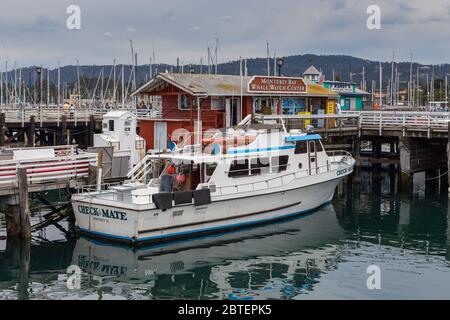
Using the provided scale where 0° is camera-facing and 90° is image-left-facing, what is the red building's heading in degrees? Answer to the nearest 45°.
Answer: approximately 315°

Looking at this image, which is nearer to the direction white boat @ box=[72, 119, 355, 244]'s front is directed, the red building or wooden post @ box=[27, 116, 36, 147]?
the red building

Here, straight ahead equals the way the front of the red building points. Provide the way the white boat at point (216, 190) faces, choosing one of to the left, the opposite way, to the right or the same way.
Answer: to the left

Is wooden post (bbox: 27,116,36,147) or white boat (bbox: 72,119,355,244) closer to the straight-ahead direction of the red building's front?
the white boat

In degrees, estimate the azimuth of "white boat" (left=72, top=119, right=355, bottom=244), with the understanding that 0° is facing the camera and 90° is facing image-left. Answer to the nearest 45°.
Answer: approximately 225°
